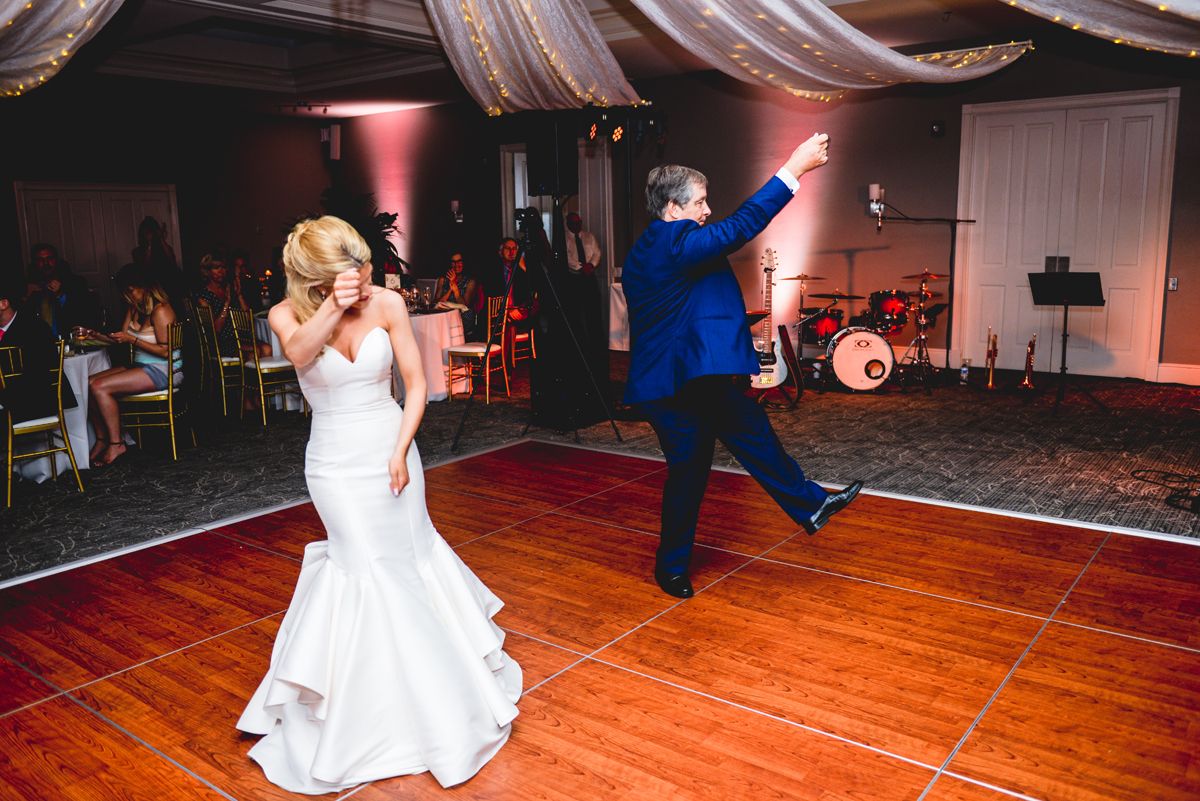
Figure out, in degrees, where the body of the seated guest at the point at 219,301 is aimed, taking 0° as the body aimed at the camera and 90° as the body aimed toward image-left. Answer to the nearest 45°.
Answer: approximately 315°

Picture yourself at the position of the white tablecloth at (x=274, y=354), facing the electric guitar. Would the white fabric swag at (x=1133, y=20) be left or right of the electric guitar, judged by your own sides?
right

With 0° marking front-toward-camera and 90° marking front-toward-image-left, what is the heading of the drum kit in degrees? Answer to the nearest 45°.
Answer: approximately 0°

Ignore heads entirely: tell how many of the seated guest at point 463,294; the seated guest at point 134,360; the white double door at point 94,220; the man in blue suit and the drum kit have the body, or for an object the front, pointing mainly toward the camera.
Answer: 3

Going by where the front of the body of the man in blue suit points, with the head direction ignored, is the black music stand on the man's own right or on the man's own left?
on the man's own left

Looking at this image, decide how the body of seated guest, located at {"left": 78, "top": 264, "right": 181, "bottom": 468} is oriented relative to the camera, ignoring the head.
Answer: to the viewer's left

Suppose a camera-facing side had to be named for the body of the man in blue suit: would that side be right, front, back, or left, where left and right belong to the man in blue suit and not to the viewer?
right

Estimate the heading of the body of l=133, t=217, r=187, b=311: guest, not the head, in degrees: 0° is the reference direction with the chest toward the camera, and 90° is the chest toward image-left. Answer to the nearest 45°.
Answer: approximately 315°

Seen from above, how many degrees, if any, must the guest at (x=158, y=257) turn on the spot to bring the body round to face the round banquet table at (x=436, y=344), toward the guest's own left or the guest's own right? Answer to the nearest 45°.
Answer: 0° — they already face it

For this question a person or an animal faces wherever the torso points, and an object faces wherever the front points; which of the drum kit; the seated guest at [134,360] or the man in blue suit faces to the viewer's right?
the man in blue suit

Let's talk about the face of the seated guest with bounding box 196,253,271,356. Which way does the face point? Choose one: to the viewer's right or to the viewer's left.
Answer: to the viewer's right
